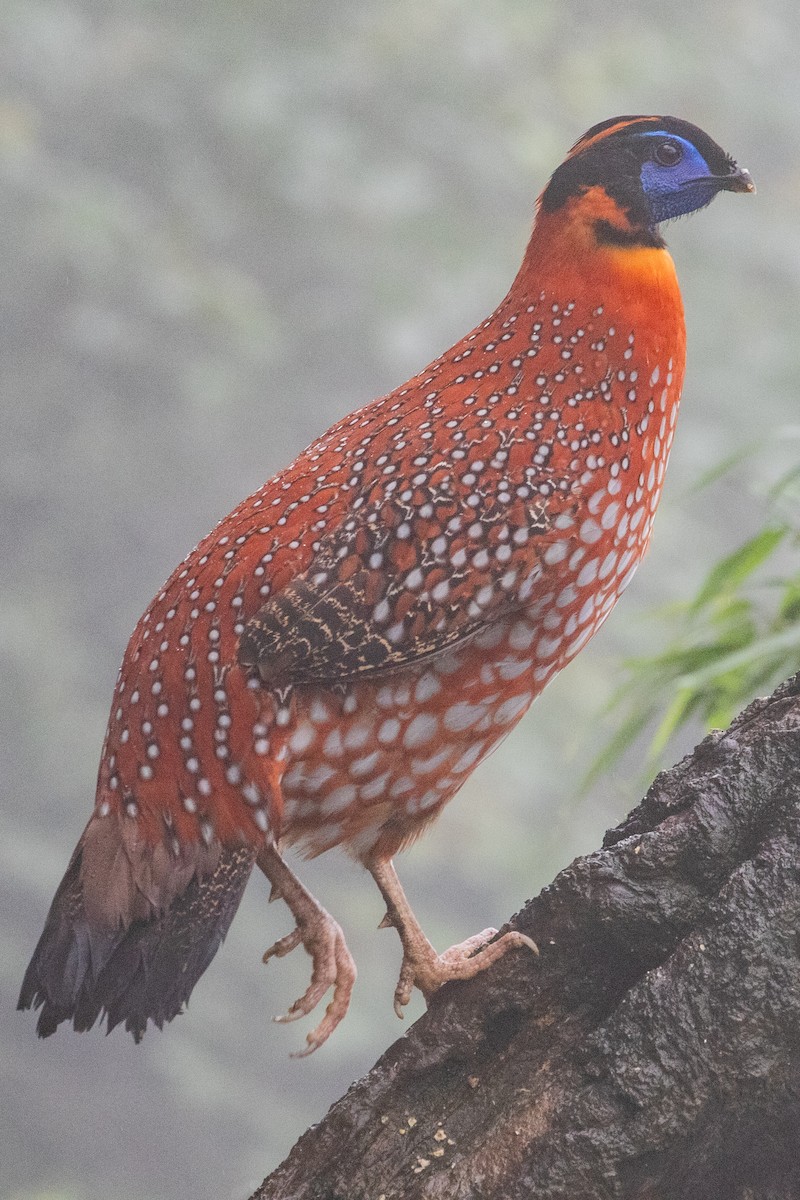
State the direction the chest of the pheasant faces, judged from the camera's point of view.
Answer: to the viewer's right

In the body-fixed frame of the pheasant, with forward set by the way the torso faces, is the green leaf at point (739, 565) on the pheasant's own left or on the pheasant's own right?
on the pheasant's own left
